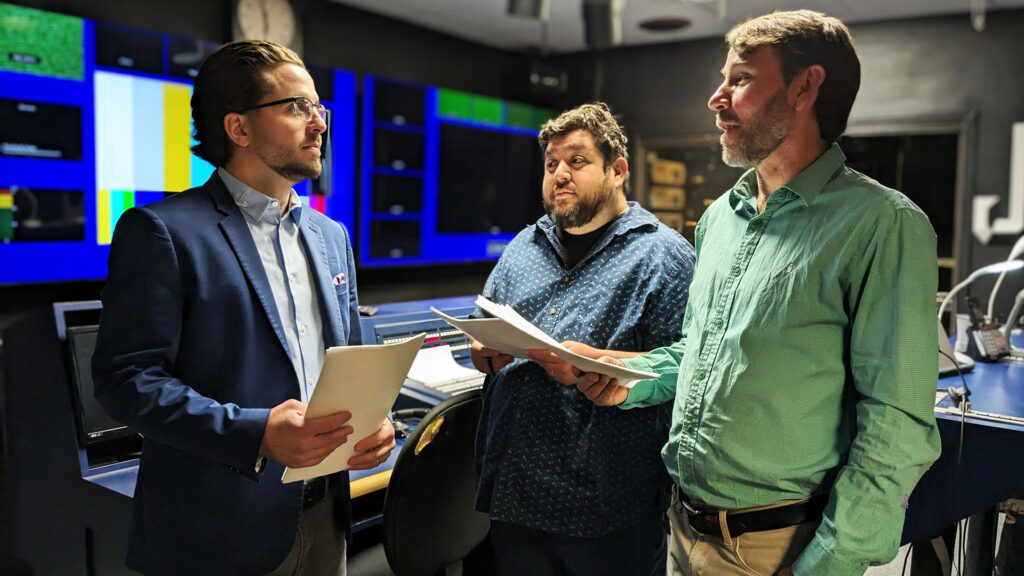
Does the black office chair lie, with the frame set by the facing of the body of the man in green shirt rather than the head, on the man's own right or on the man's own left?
on the man's own right

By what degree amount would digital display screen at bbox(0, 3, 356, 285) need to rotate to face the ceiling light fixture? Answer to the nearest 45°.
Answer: approximately 45° to its left

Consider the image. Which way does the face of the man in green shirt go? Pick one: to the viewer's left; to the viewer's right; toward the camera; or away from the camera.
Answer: to the viewer's left

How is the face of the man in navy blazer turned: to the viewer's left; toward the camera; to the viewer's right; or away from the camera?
to the viewer's right

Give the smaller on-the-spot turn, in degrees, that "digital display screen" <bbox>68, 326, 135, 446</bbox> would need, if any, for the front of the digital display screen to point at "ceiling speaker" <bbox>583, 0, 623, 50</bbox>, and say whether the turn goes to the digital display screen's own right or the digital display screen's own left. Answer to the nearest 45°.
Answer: approximately 90° to the digital display screen's own left

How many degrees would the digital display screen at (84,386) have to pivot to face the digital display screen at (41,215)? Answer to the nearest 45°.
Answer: approximately 135° to its left

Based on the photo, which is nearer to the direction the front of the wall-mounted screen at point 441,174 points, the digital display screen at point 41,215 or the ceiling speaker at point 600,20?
the ceiling speaker

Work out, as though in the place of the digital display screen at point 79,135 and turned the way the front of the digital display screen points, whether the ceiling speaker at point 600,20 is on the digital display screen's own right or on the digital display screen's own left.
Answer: on the digital display screen's own left

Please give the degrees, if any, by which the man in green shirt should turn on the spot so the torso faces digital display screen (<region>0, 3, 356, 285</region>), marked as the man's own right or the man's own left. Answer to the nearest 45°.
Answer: approximately 90° to the man's own right
